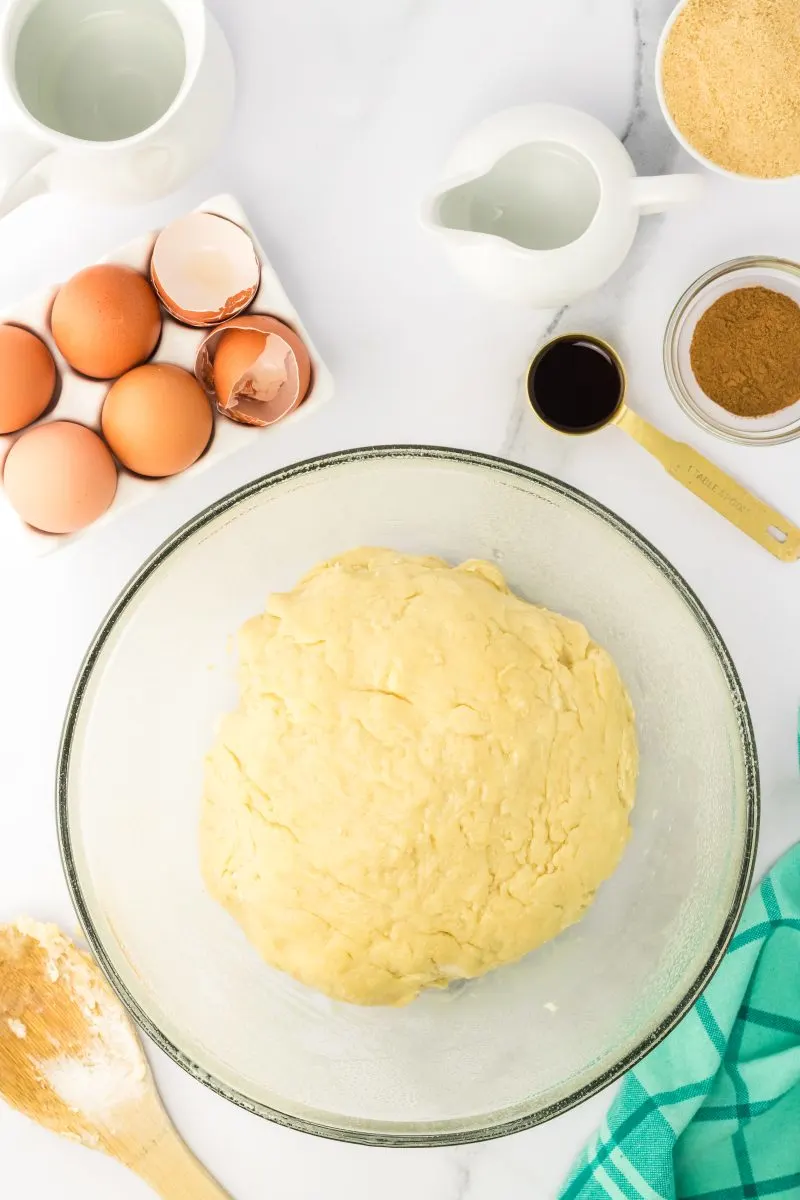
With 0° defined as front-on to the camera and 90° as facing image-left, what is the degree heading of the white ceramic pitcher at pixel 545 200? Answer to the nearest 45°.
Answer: approximately 90°
